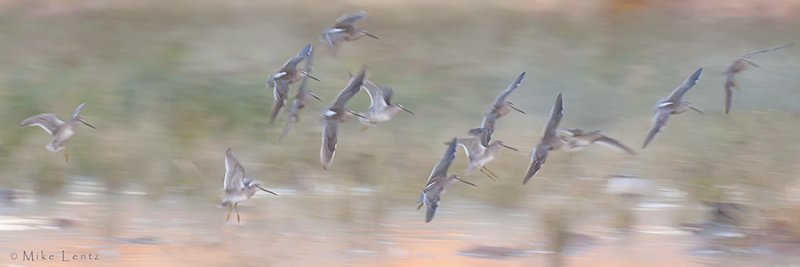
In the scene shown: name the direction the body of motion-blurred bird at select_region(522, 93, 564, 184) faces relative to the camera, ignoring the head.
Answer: to the viewer's right

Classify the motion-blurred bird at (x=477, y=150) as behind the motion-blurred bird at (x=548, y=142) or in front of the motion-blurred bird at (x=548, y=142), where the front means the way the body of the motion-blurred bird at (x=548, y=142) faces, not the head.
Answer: behind

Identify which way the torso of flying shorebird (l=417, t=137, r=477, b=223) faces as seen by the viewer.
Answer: to the viewer's right

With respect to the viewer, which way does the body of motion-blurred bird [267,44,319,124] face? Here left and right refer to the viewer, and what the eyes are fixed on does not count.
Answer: facing to the right of the viewer

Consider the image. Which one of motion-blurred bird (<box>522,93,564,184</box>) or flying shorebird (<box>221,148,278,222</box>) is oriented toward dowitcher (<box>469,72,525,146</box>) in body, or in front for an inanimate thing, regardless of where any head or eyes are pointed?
the flying shorebird

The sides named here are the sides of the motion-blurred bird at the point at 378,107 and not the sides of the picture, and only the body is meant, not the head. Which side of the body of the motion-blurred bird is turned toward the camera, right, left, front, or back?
right

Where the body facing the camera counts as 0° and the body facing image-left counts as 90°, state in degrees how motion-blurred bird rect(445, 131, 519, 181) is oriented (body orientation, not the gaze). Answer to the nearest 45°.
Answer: approximately 270°

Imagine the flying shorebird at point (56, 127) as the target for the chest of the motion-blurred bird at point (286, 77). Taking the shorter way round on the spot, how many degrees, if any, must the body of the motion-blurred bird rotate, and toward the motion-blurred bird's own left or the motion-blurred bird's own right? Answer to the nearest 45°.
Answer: approximately 180°

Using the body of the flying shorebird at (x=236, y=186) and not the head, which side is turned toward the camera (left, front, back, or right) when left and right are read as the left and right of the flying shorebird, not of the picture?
right

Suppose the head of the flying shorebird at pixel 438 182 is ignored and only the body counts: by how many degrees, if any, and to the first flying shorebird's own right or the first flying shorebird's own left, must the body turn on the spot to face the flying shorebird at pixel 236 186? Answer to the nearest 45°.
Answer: approximately 180°

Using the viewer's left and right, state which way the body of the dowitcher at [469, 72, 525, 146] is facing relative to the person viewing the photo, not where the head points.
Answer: facing to the right of the viewer

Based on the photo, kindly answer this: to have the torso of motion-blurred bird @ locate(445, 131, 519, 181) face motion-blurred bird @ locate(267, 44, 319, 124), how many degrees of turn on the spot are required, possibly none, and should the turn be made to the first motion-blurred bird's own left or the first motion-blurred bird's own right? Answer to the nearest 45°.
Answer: approximately 180°

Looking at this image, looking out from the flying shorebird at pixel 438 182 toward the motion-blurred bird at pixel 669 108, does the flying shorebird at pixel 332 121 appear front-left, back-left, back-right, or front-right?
back-left
